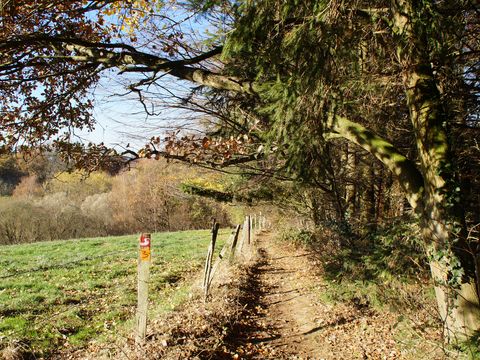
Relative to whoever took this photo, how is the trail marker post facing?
facing the viewer
